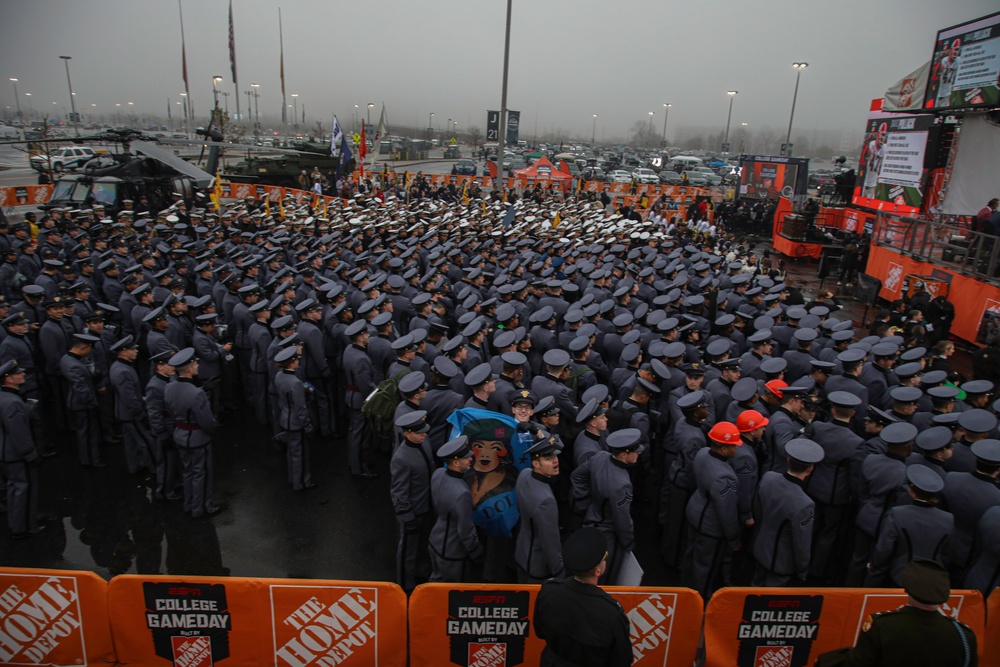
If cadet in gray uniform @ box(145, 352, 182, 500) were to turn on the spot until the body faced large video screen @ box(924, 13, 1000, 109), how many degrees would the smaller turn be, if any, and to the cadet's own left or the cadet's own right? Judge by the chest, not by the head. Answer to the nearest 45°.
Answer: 0° — they already face it

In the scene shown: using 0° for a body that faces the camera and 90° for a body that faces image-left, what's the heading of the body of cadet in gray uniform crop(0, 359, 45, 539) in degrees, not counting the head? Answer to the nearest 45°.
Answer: approximately 270°

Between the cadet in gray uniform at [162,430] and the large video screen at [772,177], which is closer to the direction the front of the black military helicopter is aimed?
the cadet in gray uniform

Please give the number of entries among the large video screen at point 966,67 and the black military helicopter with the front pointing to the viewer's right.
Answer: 0

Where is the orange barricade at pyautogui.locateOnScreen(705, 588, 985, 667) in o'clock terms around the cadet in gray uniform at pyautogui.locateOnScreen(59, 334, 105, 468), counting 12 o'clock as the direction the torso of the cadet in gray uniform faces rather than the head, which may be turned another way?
The orange barricade is roughly at 2 o'clock from the cadet in gray uniform.

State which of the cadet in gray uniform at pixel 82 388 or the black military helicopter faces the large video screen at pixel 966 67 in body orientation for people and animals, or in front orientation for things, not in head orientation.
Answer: the cadet in gray uniform

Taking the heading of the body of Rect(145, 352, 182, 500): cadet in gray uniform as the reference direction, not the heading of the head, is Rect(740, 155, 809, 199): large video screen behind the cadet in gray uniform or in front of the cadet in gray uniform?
in front

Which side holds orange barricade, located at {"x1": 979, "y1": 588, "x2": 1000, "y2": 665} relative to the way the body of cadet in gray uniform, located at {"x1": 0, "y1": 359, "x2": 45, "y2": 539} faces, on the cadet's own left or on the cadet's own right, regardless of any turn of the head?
on the cadet's own right

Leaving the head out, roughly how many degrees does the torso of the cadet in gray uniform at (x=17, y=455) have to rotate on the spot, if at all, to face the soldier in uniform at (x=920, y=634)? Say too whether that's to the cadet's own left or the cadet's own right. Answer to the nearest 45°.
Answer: approximately 45° to the cadet's own right

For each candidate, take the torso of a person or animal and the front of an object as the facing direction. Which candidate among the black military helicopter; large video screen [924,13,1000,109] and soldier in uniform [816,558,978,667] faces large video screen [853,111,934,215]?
the soldier in uniform

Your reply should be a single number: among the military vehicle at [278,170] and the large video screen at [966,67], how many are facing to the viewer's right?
0

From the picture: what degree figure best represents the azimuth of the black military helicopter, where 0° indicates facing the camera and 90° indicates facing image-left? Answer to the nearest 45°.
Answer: approximately 45°

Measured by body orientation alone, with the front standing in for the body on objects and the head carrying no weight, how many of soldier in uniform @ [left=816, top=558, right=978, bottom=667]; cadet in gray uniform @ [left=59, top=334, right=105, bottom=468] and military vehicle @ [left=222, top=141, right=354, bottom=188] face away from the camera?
1

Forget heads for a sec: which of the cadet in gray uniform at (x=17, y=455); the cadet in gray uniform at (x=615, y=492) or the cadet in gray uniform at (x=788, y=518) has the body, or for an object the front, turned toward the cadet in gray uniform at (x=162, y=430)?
the cadet in gray uniform at (x=17, y=455)

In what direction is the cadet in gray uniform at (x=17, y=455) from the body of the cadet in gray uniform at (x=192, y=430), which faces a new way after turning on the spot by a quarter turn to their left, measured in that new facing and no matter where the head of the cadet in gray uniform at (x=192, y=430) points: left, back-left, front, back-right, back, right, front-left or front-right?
front-left

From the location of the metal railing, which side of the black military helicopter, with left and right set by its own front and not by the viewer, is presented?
left

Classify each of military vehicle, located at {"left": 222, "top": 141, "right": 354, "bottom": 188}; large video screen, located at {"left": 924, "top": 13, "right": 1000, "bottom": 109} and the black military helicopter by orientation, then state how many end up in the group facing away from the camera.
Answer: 0

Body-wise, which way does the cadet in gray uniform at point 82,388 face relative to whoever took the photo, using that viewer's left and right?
facing to the right of the viewer

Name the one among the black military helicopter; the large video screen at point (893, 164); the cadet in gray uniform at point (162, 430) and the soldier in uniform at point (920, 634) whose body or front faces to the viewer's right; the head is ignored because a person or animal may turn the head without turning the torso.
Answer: the cadet in gray uniform

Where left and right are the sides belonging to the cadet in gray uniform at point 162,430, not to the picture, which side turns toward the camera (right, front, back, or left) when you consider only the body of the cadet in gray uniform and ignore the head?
right
